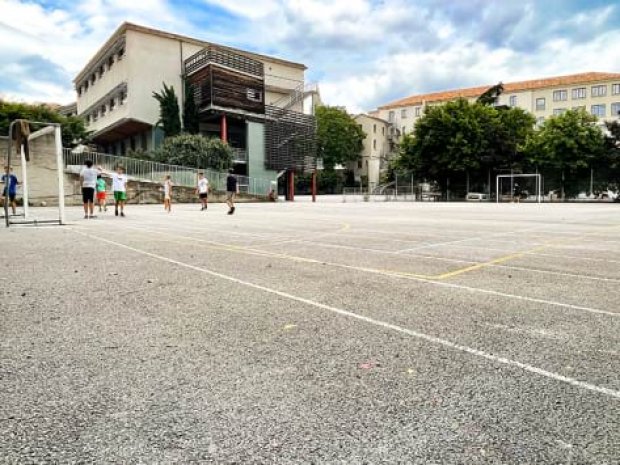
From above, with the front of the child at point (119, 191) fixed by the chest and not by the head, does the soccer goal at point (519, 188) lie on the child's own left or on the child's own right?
on the child's own left

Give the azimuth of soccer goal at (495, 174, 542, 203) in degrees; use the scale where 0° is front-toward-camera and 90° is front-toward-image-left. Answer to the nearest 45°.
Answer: approximately 0°

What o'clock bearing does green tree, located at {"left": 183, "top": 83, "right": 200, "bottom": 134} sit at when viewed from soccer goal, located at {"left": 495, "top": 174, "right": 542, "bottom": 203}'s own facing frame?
The green tree is roughly at 2 o'clock from the soccer goal.

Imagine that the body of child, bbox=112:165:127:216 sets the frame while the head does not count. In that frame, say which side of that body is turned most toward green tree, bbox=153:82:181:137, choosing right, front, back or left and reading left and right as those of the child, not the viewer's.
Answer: back

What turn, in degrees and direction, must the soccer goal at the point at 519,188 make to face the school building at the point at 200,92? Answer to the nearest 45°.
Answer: approximately 45° to its right

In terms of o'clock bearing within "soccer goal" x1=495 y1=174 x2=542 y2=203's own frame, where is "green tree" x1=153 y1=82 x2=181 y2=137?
The green tree is roughly at 2 o'clock from the soccer goal.

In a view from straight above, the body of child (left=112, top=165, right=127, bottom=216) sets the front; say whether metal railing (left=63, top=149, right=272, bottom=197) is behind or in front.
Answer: behind

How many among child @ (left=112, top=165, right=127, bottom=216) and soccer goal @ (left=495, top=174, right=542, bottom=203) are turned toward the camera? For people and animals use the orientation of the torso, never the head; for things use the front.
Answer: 2
